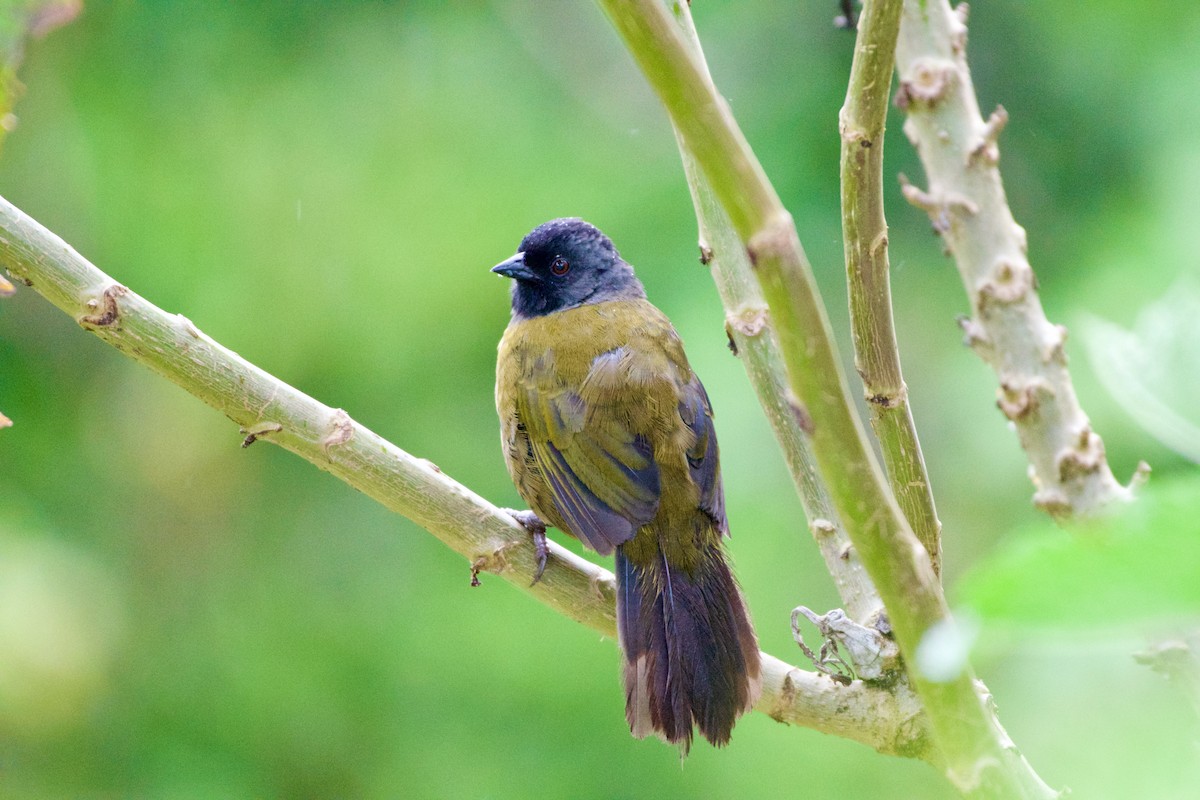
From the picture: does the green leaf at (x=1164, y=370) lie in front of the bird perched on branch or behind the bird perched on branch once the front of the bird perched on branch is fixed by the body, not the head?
behind

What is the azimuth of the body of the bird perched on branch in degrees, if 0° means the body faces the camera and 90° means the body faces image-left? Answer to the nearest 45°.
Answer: approximately 135°

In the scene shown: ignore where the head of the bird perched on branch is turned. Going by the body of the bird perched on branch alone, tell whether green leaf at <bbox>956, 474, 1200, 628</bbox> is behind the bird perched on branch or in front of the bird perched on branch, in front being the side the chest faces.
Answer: behind

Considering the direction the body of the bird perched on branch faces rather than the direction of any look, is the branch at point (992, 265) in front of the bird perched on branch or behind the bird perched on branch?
behind

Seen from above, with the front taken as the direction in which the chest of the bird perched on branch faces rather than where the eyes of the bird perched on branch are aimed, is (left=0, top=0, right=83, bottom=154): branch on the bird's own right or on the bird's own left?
on the bird's own left
